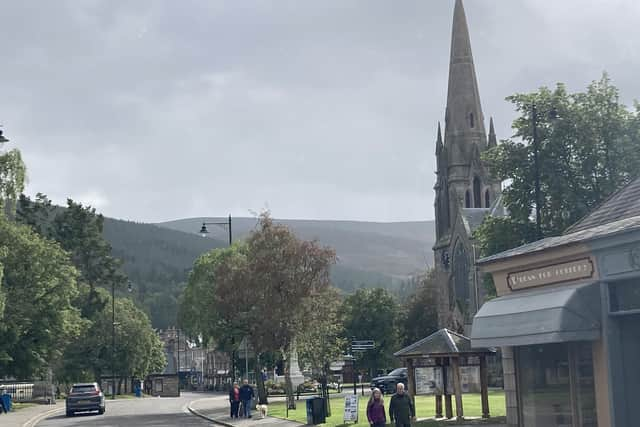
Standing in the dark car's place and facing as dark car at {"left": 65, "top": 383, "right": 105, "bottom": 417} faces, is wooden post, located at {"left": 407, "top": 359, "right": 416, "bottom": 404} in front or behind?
behind

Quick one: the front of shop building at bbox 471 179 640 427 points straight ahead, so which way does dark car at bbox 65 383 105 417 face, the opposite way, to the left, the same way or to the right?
to the right

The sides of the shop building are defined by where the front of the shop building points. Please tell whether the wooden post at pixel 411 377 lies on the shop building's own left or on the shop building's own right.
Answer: on the shop building's own right

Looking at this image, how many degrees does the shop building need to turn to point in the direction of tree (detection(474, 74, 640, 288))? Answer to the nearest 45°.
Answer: approximately 135° to its right
